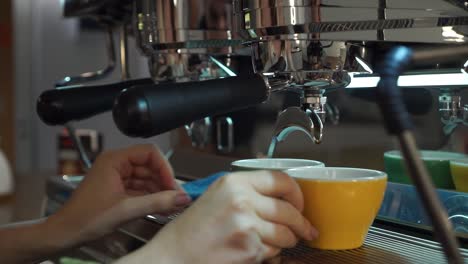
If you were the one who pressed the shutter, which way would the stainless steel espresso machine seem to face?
facing the viewer and to the left of the viewer
